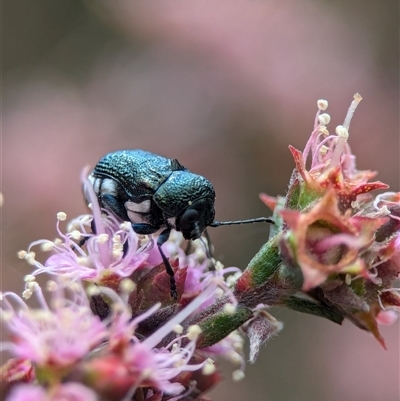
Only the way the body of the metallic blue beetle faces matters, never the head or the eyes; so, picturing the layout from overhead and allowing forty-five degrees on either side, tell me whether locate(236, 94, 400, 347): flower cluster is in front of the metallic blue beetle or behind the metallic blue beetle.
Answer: in front

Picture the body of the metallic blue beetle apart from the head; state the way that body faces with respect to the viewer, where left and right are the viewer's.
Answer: facing the viewer and to the right of the viewer
